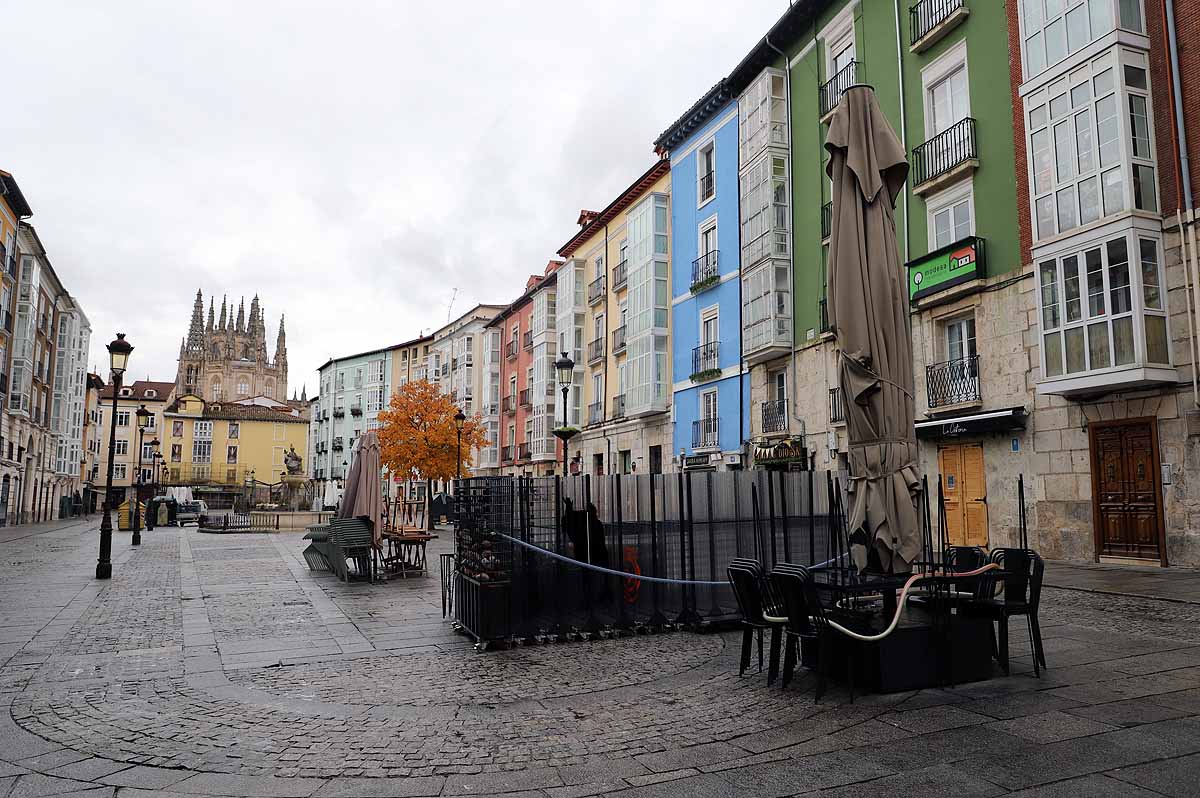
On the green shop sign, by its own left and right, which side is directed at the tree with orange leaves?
right

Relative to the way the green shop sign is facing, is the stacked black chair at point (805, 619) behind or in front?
in front

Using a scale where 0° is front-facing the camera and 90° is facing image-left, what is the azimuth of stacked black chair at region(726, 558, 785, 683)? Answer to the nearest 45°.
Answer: approximately 225°

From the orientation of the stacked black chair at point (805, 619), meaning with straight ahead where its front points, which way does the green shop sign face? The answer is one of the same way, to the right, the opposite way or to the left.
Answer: the opposite way

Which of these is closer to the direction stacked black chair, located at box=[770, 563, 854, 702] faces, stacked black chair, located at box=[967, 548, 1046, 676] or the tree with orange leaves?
the stacked black chair

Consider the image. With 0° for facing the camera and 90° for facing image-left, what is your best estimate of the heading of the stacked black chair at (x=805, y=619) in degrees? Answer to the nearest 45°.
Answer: approximately 225°

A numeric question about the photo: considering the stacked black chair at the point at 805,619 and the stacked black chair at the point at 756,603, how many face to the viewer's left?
0

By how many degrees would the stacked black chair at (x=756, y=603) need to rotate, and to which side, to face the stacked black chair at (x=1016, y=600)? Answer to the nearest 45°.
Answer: approximately 45° to its right
